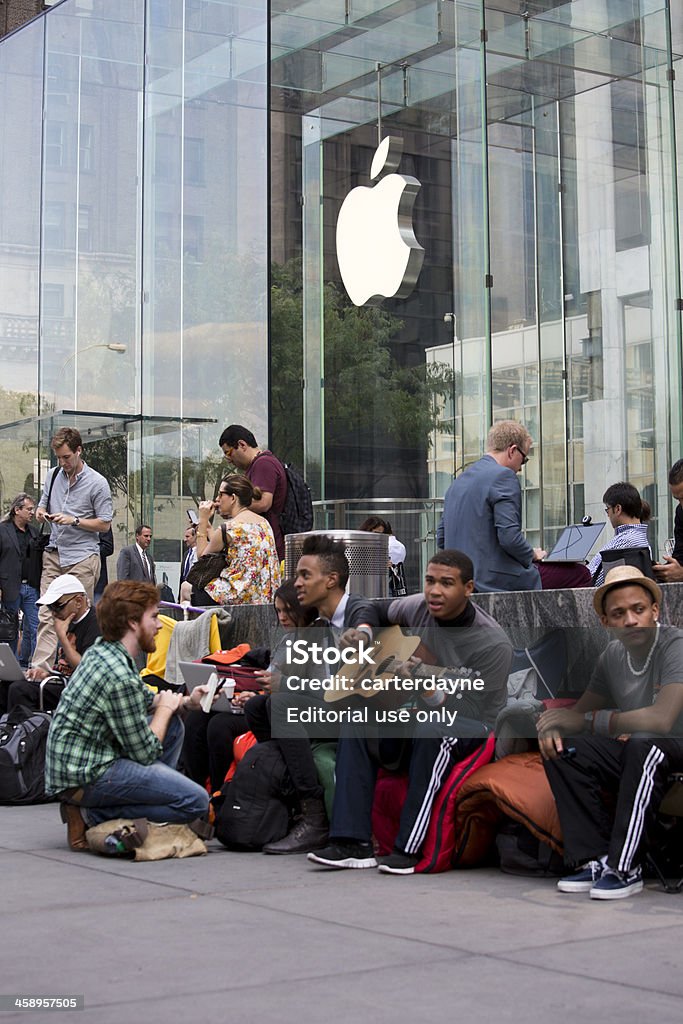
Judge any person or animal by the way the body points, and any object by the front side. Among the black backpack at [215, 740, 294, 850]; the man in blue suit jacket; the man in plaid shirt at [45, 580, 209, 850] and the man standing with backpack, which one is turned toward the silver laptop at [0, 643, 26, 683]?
the man standing with backpack

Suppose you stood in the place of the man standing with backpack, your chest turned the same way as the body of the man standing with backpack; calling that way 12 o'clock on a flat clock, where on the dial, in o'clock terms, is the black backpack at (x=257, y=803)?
The black backpack is roughly at 9 o'clock from the man standing with backpack.

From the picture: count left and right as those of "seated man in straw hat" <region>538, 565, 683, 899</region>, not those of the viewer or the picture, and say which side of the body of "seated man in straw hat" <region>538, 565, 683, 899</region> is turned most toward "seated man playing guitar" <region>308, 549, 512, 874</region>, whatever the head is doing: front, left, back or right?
right

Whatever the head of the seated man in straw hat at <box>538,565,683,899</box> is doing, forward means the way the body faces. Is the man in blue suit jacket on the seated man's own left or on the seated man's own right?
on the seated man's own right

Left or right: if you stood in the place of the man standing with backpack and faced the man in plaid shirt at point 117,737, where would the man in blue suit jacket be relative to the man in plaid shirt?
left

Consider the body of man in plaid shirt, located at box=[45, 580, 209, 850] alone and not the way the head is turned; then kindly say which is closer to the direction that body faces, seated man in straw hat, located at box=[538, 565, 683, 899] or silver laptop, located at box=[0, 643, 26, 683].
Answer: the seated man in straw hat

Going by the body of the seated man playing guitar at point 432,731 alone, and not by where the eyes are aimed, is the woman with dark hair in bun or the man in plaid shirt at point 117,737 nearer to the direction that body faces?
the man in plaid shirt

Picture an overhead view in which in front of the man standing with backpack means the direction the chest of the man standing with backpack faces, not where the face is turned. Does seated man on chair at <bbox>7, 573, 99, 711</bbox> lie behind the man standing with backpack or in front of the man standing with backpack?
in front

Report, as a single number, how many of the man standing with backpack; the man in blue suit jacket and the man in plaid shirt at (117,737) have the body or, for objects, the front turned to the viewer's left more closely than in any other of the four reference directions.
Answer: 1

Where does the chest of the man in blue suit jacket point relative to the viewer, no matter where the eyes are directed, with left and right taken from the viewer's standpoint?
facing away from the viewer and to the right of the viewer

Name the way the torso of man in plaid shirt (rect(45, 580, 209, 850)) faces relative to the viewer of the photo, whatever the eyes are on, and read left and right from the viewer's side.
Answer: facing to the right of the viewer

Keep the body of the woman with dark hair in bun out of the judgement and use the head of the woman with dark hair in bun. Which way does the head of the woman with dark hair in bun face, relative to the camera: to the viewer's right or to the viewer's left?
to the viewer's left

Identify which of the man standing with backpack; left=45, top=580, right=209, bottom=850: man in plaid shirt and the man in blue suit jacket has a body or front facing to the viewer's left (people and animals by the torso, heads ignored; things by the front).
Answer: the man standing with backpack

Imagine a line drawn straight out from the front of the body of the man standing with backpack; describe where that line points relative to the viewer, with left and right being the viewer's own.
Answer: facing to the left of the viewer

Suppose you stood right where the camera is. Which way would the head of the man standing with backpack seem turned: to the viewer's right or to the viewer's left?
to the viewer's left

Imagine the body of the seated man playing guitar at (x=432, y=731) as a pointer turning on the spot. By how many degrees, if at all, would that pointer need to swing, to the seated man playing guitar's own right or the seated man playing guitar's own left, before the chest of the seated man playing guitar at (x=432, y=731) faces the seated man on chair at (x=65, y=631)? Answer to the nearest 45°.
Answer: approximately 90° to the seated man playing guitar's own right

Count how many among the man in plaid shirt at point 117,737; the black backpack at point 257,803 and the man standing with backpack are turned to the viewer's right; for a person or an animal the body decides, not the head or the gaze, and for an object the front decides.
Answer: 1
